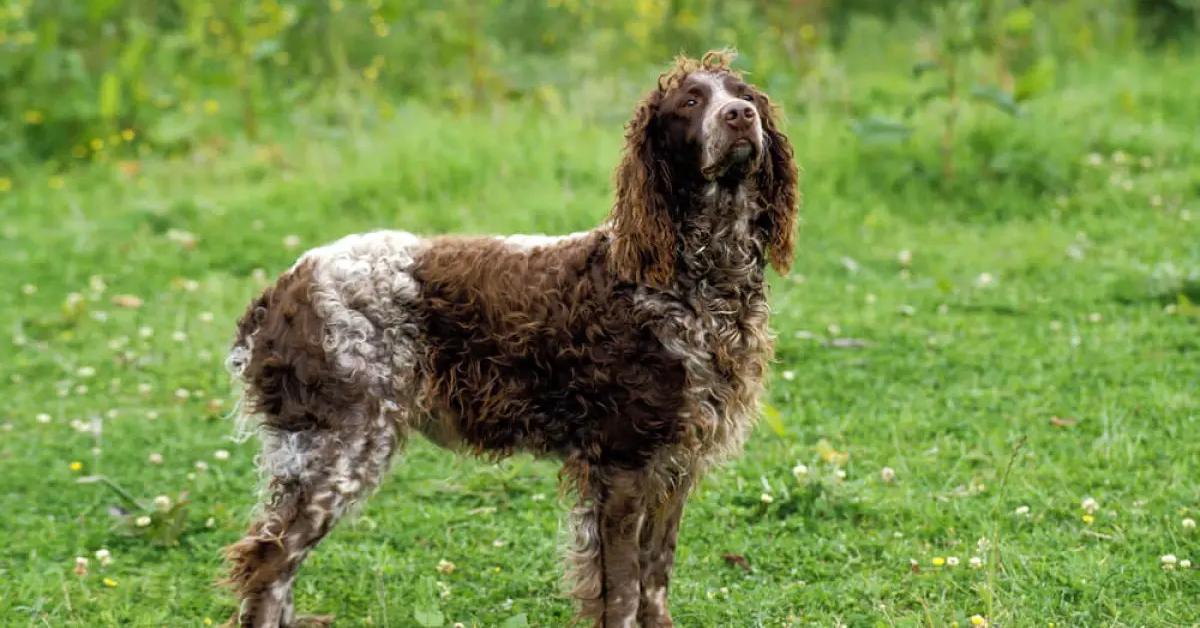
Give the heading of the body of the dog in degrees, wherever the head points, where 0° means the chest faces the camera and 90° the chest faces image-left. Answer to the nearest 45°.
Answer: approximately 270°

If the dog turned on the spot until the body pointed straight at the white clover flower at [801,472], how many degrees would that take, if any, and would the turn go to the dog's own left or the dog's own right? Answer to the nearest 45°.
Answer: approximately 45° to the dog's own left
